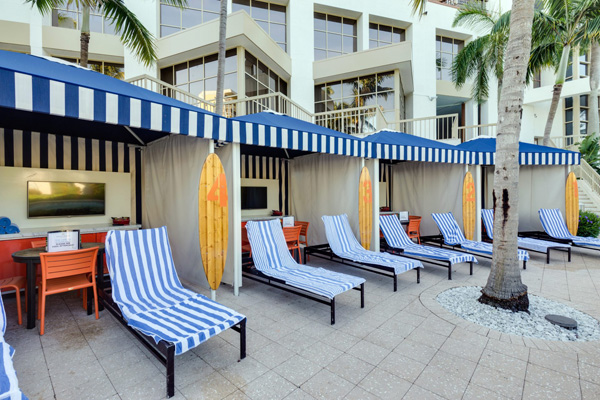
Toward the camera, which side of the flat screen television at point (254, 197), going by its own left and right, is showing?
front

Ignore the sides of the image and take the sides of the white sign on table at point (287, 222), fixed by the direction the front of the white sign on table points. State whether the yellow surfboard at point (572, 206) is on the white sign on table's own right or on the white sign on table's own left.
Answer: on the white sign on table's own left

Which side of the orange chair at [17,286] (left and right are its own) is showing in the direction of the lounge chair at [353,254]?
front

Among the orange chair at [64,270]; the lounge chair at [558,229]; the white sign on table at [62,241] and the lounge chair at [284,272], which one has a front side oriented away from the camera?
the orange chair

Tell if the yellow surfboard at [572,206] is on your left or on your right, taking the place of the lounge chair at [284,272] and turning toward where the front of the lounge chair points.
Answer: on your left

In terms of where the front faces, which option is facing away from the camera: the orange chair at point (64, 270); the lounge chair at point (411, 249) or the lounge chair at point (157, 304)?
the orange chair

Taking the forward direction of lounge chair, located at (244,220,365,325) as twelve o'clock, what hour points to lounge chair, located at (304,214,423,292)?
lounge chair, located at (304,214,423,292) is roughly at 9 o'clock from lounge chair, located at (244,220,365,325).

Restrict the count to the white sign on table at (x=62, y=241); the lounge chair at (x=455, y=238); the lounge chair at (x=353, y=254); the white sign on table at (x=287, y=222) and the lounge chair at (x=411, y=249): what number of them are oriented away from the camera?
0

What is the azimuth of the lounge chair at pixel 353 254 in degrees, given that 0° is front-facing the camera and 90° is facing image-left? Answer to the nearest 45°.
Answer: approximately 315°

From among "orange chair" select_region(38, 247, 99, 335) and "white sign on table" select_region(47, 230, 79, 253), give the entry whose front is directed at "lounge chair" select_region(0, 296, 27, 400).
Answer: the white sign on table

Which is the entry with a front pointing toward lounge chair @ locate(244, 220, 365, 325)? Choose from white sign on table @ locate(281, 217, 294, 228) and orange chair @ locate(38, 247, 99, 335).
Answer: the white sign on table

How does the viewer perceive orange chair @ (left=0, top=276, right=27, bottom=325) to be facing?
facing to the right of the viewer

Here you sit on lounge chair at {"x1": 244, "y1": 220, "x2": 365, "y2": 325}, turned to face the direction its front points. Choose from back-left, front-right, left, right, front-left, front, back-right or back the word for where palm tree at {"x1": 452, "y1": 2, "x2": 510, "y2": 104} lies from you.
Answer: left

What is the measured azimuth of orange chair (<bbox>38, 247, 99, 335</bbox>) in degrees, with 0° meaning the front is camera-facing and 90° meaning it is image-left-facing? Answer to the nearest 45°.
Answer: approximately 180°

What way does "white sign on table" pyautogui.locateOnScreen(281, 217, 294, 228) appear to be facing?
toward the camera

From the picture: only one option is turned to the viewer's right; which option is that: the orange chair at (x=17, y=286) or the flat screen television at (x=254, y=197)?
the orange chair

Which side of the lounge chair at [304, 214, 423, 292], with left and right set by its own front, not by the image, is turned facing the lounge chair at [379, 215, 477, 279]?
left
